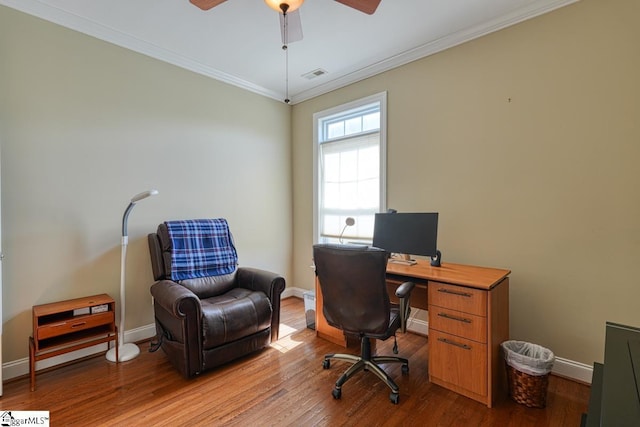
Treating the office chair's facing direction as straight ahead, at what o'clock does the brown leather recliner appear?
The brown leather recliner is roughly at 8 o'clock from the office chair.

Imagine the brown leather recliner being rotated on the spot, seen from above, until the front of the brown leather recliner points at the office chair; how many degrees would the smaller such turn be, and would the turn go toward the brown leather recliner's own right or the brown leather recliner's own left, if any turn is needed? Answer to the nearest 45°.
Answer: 0° — it already faces it

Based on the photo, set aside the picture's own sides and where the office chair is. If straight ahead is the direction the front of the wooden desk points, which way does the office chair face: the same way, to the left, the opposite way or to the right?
the opposite way

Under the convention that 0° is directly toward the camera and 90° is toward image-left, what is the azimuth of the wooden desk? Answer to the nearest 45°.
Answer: approximately 45°

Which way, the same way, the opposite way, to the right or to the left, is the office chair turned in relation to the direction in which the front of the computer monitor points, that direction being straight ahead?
the opposite way

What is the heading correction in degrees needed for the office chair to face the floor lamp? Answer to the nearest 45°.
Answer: approximately 135° to its left

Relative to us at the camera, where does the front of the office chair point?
facing away from the viewer and to the right of the viewer
